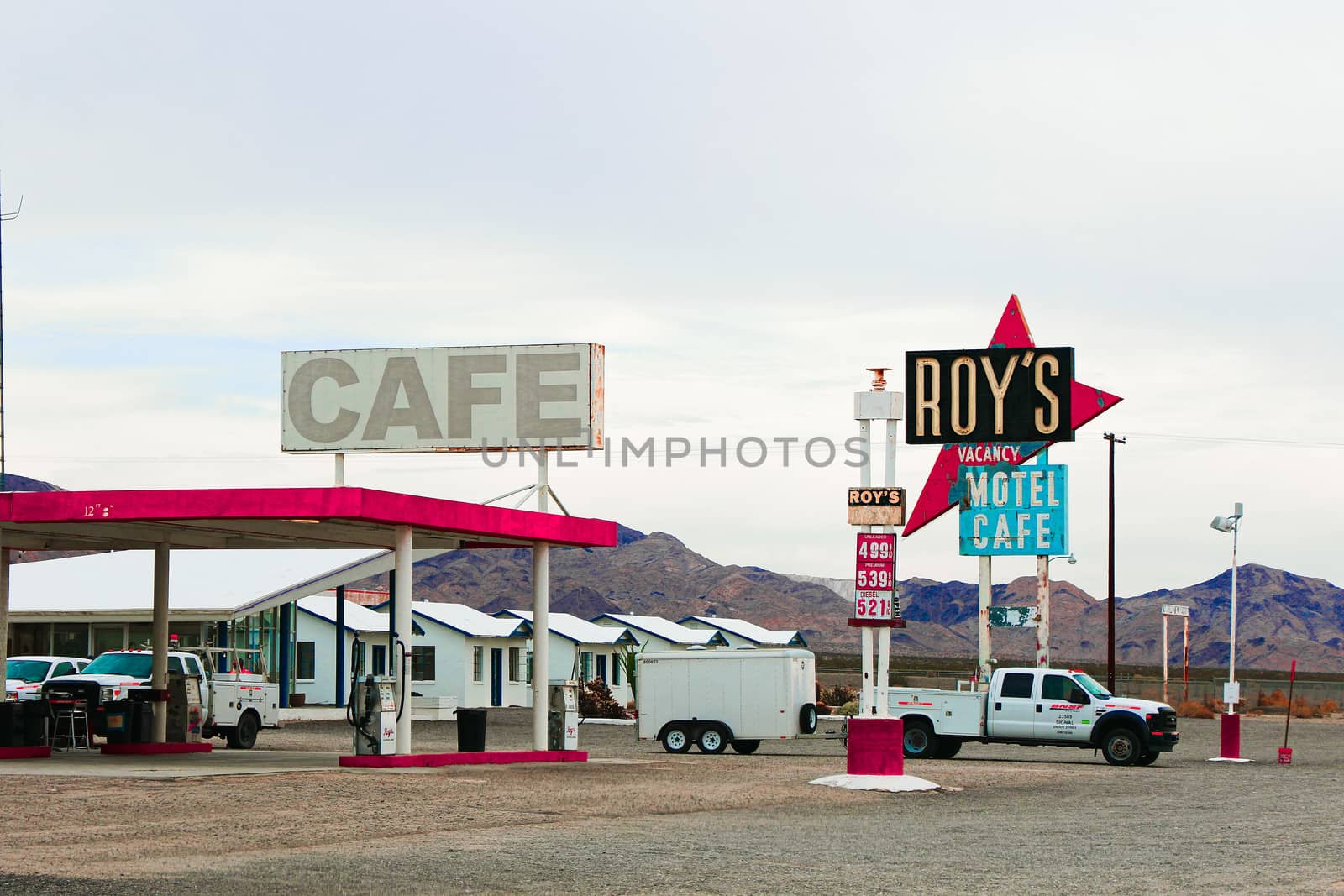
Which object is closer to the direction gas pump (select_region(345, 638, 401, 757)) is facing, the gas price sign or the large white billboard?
the gas price sign

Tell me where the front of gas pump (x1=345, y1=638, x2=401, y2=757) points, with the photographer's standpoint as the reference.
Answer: facing the viewer and to the right of the viewer

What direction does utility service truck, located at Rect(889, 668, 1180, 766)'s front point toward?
to the viewer's right

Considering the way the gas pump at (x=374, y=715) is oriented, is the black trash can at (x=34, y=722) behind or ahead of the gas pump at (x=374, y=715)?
behind

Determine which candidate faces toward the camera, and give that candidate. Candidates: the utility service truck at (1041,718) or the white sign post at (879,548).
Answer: the white sign post

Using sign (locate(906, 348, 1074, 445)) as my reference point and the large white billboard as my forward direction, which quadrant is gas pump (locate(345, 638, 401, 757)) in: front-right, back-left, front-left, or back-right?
front-left

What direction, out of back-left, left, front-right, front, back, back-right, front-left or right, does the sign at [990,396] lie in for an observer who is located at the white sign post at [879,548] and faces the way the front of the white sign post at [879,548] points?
back-left

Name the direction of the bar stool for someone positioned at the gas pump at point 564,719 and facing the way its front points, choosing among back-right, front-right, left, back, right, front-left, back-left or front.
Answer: back-right

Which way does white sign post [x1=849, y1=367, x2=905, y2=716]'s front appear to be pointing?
toward the camera

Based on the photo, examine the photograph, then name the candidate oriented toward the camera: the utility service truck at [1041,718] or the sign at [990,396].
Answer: the sign

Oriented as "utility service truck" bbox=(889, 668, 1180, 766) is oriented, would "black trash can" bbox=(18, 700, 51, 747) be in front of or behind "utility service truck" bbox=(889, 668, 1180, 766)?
behind

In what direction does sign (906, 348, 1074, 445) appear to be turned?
toward the camera

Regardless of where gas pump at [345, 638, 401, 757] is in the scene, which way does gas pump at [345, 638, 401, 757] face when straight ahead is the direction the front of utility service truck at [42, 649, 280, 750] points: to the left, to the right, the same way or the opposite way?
to the left

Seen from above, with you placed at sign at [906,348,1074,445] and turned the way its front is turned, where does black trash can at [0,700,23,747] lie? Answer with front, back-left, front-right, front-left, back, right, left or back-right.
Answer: right

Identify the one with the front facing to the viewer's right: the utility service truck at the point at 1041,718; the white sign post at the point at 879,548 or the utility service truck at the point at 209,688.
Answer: the utility service truck at the point at 1041,718
